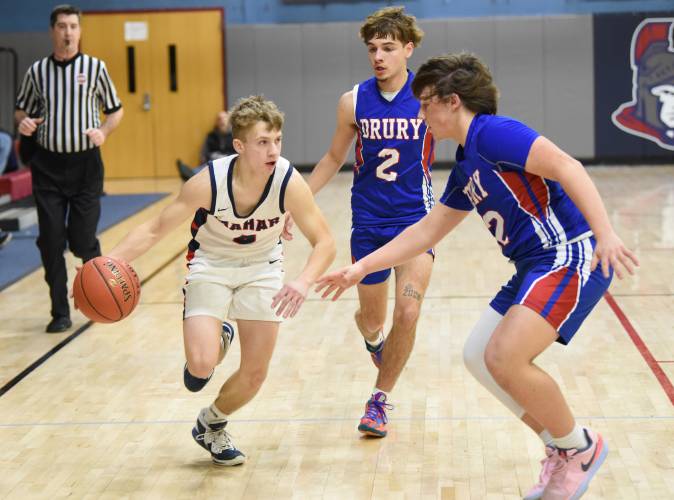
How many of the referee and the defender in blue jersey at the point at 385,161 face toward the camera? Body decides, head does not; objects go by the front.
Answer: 2

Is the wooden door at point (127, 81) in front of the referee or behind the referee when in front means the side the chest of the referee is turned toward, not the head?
behind

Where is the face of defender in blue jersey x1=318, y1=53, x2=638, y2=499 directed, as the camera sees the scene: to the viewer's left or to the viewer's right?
to the viewer's left

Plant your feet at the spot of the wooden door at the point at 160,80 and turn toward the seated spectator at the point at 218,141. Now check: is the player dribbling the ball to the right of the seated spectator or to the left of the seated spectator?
right

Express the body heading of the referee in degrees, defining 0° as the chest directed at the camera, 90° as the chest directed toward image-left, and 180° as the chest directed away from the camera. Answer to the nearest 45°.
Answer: approximately 0°

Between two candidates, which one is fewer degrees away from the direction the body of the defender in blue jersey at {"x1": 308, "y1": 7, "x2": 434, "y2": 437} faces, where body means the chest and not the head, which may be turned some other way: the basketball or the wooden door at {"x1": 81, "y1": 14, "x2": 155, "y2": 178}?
the basketball

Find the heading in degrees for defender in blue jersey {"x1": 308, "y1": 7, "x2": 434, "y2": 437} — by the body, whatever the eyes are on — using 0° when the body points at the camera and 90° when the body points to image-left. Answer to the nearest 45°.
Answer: approximately 0°

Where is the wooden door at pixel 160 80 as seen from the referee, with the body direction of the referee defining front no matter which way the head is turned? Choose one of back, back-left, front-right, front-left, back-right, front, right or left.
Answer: back

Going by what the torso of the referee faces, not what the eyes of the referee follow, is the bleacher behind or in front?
behind
